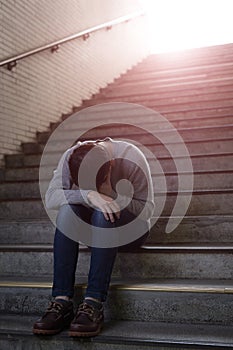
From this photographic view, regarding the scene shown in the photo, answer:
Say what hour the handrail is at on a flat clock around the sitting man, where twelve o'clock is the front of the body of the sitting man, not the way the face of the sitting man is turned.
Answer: The handrail is roughly at 4 o'clock from the sitting man.

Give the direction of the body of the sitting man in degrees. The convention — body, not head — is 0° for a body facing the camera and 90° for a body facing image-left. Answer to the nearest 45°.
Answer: approximately 45°
